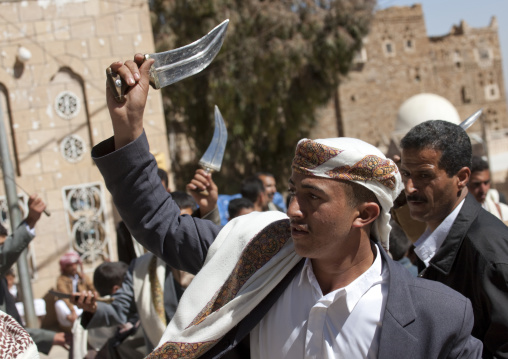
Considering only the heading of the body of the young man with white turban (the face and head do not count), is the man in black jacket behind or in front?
behind

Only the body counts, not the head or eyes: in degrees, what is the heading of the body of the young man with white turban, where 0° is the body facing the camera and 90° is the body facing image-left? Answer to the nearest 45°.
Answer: approximately 45°

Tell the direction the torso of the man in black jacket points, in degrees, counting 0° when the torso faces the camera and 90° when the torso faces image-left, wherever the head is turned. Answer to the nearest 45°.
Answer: approximately 45°
